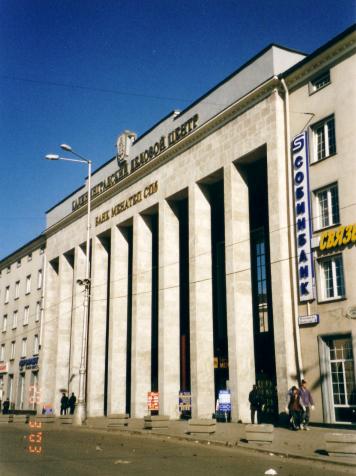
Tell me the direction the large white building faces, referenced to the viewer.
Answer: facing the viewer and to the left of the viewer

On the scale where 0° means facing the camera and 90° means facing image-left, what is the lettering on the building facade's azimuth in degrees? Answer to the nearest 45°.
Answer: approximately 45°
